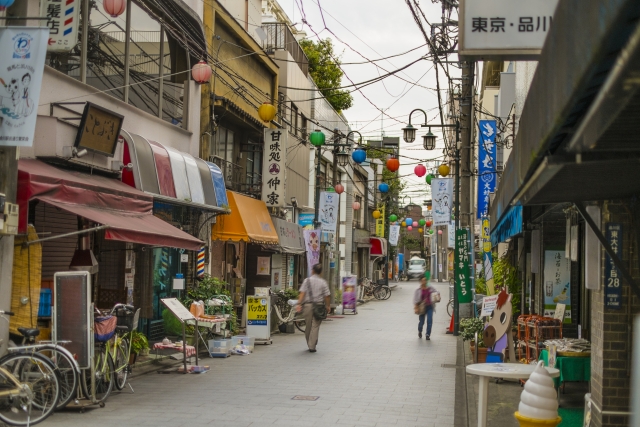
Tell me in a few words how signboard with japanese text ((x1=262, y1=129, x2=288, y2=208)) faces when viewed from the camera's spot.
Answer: facing the viewer

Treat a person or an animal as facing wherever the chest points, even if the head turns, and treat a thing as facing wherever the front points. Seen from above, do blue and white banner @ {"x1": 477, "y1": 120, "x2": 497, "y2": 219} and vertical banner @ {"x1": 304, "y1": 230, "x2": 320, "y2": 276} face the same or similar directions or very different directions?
same or similar directions

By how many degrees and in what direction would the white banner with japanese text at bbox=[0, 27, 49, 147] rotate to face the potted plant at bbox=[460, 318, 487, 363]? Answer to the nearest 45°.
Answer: approximately 135° to its left

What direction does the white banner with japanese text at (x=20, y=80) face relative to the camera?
toward the camera

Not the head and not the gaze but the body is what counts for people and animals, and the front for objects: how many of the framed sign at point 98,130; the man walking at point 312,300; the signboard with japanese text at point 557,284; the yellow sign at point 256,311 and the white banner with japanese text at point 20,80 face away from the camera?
1

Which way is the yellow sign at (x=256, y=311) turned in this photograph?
toward the camera

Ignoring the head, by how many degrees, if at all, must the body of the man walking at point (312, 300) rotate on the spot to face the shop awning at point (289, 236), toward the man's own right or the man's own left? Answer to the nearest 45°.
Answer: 0° — they already face it

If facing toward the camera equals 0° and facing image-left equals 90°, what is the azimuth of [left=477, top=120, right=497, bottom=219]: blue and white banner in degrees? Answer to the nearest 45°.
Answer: approximately 0°

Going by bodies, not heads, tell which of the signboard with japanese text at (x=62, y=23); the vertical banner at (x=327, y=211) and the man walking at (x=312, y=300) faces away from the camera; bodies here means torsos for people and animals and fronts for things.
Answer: the man walking

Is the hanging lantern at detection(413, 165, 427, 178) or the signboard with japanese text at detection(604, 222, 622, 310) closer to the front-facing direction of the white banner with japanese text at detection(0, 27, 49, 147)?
the signboard with japanese text

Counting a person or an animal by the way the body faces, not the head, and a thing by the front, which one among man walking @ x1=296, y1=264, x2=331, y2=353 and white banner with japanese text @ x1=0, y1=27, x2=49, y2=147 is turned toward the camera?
the white banner with japanese text
